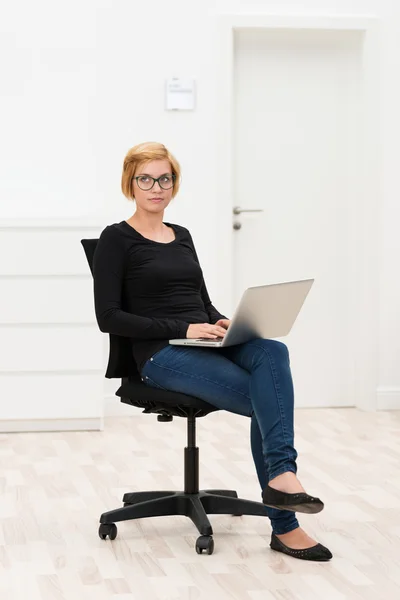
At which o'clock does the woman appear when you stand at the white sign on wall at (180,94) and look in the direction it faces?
The woman is roughly at 12 o'clock from the white sign on wall.

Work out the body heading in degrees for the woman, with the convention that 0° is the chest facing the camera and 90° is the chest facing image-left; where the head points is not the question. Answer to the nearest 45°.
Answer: approximately 315°

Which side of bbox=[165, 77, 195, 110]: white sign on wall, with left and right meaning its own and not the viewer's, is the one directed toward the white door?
left

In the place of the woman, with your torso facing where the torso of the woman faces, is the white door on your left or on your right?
on your left

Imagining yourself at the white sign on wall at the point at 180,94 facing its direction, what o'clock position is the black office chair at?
The black office chair is roughly at 12 o'clock from the white sign on wall.

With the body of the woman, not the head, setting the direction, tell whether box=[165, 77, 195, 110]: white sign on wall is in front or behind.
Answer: behind
